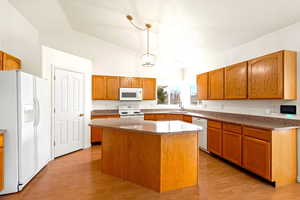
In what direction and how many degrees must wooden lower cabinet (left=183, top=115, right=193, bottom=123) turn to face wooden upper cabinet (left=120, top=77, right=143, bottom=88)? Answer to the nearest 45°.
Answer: approximately 45° to its right

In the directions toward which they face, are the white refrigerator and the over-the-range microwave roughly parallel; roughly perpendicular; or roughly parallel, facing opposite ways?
roughly perpendicular

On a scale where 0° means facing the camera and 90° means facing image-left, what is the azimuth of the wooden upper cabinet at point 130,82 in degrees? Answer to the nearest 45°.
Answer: approximately 0°

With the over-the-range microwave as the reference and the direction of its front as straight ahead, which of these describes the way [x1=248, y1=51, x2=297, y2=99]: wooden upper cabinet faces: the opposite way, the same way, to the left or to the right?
to the right

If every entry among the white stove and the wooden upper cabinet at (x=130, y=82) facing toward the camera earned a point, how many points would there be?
2

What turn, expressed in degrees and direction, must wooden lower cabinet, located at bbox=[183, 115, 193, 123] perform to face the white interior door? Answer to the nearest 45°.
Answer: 0° — it already faces it

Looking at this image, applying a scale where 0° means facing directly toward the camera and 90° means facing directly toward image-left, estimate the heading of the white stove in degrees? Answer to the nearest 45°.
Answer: approximately 0°

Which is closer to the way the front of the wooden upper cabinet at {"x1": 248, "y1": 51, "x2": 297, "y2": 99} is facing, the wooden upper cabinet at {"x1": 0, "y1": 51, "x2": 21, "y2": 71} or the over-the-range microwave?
the wooden upper cabinet

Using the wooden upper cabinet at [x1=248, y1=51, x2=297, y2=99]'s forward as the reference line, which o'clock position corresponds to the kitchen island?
The kitchen island is roughly at 12 o'clock from the wooden upper cabinet.
